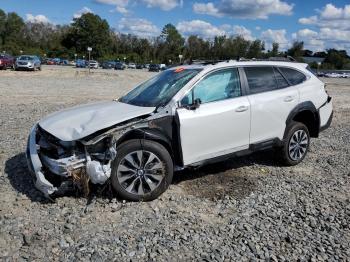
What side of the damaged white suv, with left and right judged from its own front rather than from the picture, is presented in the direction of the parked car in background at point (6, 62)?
right

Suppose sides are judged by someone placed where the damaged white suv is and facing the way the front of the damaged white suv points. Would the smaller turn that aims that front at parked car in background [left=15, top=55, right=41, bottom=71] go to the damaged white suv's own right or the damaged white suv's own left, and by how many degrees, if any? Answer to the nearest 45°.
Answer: approximately 90° to the damaged white suv's own right

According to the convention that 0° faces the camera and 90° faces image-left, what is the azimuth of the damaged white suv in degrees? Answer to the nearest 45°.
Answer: approximately 45°

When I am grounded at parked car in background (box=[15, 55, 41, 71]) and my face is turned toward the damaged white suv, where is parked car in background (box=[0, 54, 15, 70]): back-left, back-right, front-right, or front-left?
back-right
